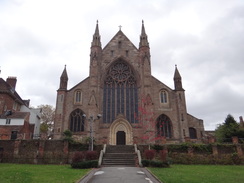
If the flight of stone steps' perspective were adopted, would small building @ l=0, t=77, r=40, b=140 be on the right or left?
on its right

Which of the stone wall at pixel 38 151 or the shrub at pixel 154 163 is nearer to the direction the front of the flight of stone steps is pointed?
the shrub

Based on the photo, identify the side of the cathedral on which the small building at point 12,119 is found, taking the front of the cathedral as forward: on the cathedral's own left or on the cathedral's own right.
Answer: on the cathedral's own right

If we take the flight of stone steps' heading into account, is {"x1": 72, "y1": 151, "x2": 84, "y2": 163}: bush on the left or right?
on its right

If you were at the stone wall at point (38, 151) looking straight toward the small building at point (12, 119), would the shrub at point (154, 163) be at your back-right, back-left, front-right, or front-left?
back-right

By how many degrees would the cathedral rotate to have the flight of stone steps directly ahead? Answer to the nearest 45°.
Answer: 0° — it already faces it

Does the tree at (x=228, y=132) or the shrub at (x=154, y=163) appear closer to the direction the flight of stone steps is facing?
the shrub

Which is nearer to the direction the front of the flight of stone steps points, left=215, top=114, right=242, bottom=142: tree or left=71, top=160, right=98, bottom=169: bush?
the bush

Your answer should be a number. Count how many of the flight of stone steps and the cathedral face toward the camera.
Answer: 2

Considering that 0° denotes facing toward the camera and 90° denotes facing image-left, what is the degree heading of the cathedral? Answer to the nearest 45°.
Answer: approximately 0°

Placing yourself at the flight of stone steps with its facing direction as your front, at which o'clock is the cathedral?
The cathedral is roughly at 6 o'clock from the flight of stone steps.
